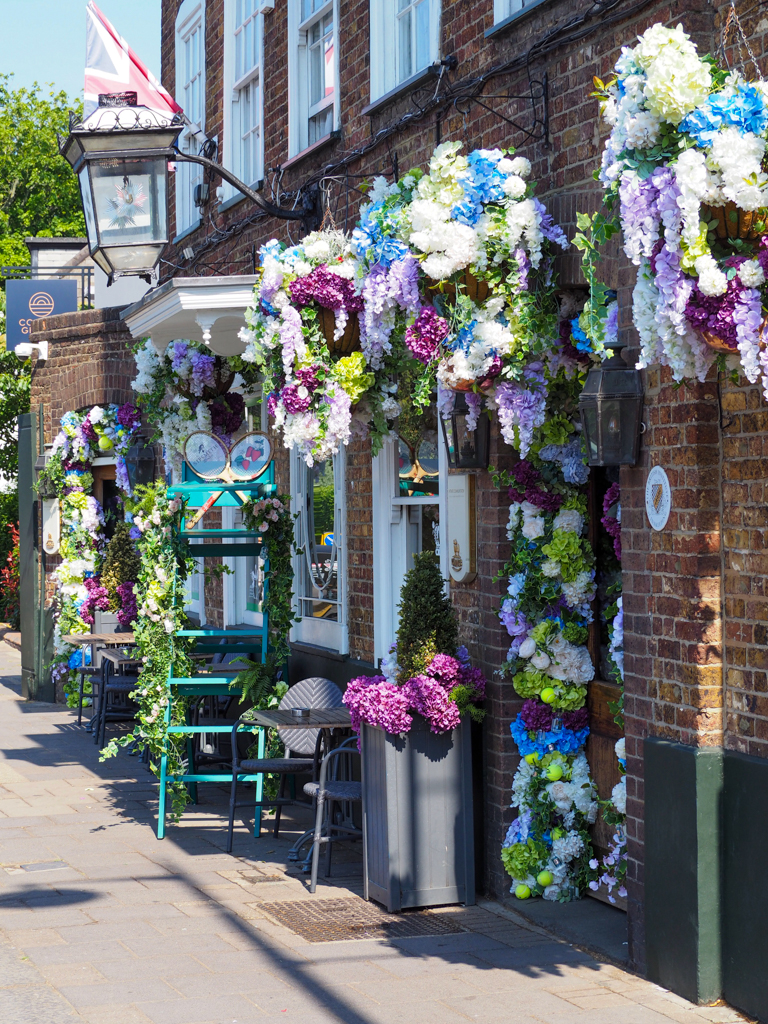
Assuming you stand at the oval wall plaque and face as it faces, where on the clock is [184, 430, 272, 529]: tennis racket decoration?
The tennis racket decoration is roughly at 3 o'clock from the oval wall plaque.

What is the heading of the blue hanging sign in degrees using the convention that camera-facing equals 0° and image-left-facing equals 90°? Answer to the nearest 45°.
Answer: approximately 0°

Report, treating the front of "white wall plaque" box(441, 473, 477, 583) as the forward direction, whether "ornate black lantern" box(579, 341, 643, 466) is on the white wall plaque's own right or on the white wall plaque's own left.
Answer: on the white wall plaque's own left

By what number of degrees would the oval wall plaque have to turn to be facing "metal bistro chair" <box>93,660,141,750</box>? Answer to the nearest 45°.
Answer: approximately 90° to its right

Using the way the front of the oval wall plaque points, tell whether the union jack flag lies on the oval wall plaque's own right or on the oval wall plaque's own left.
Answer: on the oval wall plaque's own right

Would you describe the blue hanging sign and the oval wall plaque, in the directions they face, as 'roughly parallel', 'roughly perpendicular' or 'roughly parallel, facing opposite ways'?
roughly perpendicular

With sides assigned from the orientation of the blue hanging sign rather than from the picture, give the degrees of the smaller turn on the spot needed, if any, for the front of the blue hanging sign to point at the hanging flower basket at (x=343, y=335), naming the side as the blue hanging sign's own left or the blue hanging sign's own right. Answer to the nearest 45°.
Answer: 0° — it already faces it

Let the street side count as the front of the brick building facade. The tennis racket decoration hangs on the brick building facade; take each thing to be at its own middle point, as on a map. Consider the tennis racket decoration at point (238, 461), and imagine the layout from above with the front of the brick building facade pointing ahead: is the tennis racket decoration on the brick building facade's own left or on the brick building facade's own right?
on the brick building facade's own right

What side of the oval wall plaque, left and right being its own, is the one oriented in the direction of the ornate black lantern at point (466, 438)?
right
